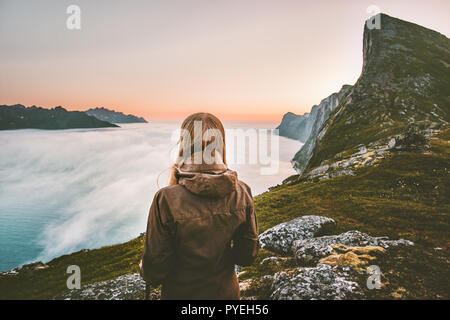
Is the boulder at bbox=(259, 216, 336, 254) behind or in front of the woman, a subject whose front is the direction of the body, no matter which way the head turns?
in front

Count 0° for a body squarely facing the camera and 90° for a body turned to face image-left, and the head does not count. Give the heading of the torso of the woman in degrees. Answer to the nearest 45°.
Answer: approximately 180°

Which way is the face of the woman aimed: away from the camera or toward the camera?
away from the camera

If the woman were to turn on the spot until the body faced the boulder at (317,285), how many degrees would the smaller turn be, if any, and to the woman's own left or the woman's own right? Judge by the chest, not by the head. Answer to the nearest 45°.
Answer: approximately 45° to the woman's own right

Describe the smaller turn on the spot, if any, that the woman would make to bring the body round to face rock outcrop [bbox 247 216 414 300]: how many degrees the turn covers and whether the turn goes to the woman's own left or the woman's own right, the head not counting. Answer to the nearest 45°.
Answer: approximately 45° to the woman's own right

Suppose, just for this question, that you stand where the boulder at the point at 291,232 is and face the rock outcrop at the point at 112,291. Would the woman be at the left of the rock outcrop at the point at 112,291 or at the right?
left
